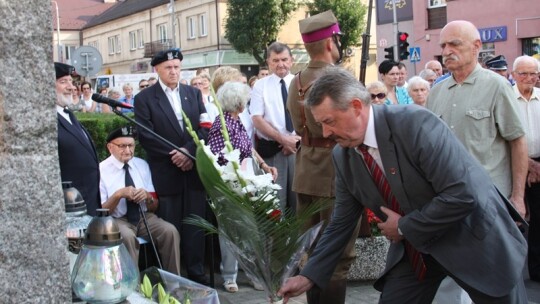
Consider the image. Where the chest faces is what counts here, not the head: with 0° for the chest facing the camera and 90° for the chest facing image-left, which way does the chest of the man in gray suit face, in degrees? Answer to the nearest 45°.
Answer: approximately 45°

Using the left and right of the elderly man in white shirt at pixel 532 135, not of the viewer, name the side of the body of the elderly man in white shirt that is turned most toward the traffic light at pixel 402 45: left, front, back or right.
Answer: back

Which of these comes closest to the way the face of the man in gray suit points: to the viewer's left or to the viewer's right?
to the viewer's left

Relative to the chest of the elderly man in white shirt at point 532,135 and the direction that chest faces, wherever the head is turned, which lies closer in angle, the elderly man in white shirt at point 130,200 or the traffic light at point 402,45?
the elderly man in white shirt

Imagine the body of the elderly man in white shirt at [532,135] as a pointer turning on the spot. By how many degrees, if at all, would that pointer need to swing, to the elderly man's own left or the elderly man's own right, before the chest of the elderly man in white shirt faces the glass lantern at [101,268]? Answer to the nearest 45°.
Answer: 0° — they already face it

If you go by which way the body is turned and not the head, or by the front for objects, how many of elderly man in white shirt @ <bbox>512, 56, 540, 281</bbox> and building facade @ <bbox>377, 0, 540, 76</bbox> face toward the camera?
2

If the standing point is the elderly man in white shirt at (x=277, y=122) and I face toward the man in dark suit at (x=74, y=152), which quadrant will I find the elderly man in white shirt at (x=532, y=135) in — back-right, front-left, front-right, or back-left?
back-left

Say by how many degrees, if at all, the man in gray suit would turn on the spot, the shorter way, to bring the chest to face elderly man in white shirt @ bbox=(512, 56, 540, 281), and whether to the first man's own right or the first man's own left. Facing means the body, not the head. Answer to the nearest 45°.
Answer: approximately 135° to the first man's own right

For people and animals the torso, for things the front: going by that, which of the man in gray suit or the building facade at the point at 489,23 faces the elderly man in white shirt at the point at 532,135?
the building facade

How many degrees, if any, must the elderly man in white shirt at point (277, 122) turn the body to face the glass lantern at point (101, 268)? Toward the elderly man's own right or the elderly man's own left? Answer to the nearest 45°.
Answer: approximately 45° to the elderly man's own right

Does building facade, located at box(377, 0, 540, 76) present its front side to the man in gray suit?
yes

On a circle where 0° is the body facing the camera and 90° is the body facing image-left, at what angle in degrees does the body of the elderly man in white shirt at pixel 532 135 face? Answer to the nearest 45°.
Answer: approximately 0°
